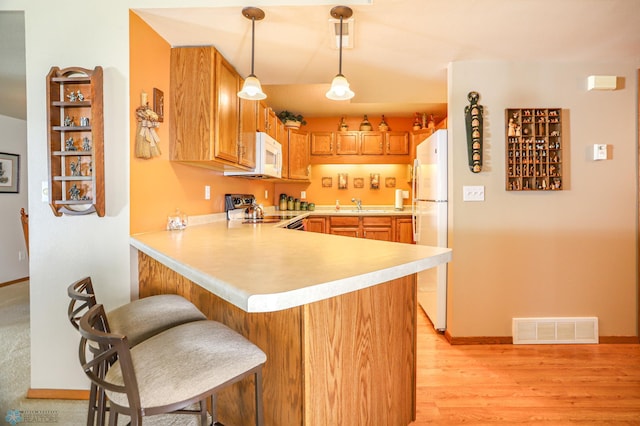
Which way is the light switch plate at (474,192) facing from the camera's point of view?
toward the camera

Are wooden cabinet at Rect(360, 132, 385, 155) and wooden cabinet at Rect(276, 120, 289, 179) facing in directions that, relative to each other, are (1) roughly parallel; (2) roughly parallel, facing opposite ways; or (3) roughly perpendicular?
roughly perpendicular

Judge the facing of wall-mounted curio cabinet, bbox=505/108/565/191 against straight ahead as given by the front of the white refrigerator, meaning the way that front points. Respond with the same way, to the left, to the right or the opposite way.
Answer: to the left

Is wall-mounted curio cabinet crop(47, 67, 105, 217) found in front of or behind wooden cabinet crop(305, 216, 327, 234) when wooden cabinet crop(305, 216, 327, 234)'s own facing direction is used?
in front

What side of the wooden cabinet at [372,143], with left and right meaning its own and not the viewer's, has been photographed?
front

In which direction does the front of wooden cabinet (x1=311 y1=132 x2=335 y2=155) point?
toward the camera

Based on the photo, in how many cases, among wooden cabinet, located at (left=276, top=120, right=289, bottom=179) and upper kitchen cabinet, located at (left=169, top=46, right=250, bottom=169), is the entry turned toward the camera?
0

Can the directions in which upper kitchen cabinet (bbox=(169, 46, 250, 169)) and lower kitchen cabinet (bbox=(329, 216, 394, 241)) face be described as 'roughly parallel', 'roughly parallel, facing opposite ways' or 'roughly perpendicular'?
roughly perpendicular

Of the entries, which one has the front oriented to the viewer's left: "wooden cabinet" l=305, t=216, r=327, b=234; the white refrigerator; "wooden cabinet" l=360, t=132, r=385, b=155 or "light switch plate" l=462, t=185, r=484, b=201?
the white refrigerator

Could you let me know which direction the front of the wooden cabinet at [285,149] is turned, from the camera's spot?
facing to the right of the viewer

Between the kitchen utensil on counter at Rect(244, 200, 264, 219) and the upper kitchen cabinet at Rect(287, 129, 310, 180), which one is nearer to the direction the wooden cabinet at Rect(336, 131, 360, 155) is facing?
the kitchen utensil on counter
